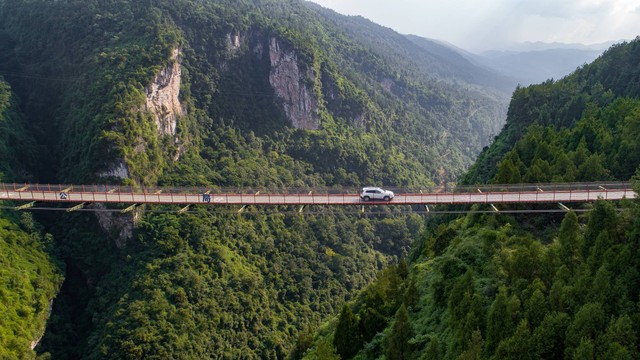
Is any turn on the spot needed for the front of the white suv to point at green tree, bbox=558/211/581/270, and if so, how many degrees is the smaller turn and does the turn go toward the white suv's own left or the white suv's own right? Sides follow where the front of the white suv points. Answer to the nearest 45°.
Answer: approximately 45° to the white suv's own right

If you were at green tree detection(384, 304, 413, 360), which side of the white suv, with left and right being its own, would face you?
right

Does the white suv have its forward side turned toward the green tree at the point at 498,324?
no

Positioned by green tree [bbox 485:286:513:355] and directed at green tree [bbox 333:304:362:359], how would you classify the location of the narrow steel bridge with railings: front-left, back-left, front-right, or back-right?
front-right

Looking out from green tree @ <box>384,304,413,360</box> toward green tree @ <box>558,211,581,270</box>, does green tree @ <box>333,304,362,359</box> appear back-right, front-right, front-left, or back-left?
back-left

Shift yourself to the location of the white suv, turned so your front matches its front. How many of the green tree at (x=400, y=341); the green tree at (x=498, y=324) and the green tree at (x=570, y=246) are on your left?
0

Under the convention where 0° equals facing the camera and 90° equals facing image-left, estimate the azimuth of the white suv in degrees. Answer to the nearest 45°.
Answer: approximately 270°
